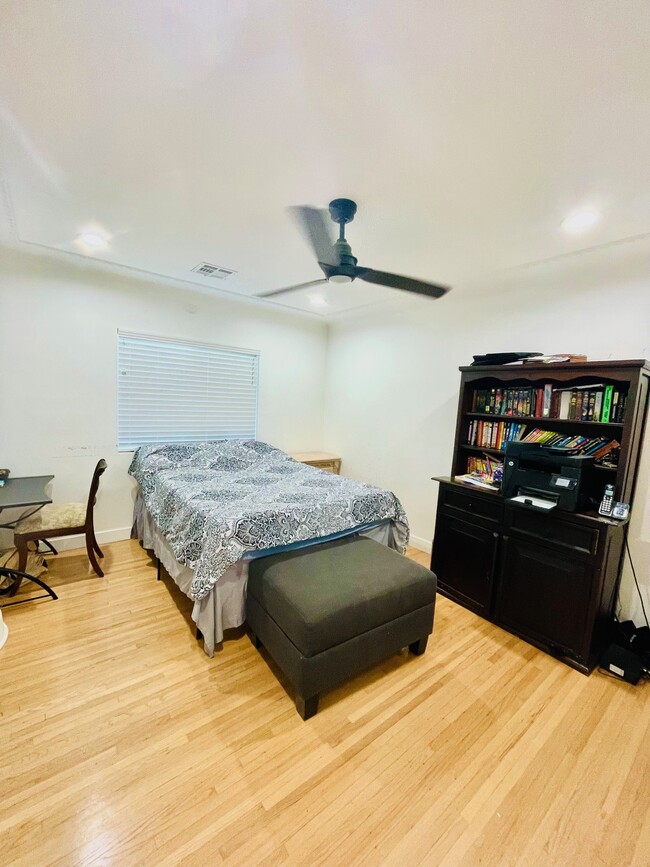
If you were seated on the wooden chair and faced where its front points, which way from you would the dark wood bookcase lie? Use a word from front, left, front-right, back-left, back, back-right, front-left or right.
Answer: back-left

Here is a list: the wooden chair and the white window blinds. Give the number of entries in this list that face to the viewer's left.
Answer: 1

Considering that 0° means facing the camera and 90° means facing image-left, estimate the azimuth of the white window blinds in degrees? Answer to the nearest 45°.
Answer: approximately 315°

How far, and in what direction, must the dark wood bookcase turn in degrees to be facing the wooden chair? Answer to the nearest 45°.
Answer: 0° — it already faces it

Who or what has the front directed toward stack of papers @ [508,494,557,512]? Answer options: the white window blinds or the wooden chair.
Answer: the white window blinds

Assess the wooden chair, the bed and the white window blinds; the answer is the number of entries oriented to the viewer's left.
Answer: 1

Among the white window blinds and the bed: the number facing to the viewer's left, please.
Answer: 0

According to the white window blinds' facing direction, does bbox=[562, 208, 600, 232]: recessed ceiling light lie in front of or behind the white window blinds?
in front

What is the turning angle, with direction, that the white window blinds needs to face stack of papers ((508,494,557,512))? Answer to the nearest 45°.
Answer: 0° — it already faces it

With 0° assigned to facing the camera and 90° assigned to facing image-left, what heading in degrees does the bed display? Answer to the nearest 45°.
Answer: approximately 315°

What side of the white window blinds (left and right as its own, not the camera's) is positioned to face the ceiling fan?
front

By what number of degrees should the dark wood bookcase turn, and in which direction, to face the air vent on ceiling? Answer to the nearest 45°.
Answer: approximately 45° to its right

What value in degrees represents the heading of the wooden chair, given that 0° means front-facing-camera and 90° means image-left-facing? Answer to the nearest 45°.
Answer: approximately 90°

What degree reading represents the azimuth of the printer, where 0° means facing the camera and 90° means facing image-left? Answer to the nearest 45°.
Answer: approximately 45°

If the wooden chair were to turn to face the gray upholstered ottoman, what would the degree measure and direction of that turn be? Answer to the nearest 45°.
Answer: approximately 135° to its left

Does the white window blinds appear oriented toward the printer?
yes
